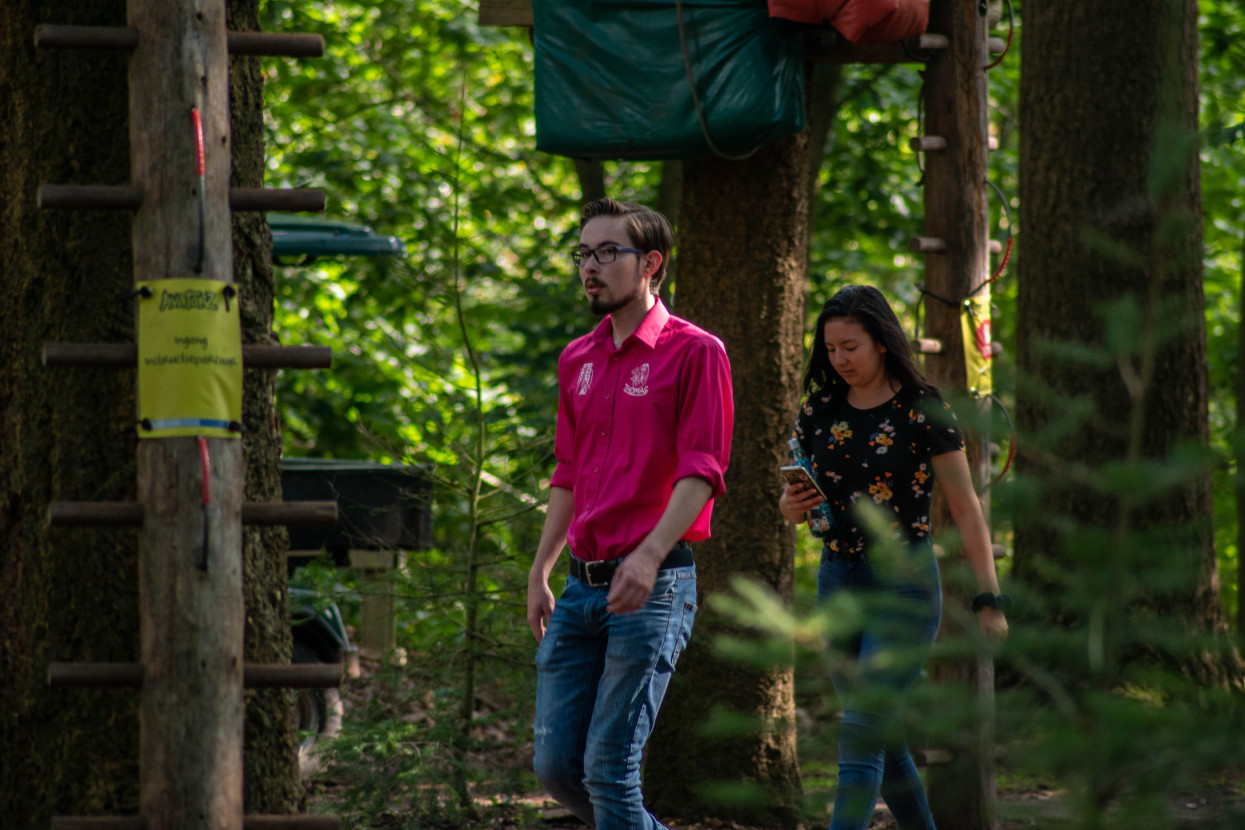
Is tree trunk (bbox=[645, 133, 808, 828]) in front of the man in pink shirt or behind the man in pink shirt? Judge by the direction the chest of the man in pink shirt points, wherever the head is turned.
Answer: behind

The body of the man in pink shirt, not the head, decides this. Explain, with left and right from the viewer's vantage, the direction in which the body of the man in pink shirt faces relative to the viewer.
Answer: facing the viewer and to the left of the viewer

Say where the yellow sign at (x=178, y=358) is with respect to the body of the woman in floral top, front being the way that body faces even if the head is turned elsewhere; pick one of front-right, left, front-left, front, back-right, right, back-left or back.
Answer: front

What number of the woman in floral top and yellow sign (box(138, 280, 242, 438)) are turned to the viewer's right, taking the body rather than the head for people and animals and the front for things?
0

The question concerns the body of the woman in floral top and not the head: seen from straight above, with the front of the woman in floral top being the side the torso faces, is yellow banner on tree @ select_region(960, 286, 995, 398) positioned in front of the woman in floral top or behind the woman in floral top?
behind

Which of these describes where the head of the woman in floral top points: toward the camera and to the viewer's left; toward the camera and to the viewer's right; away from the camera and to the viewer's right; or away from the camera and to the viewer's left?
toward the camera and to the viewer's left

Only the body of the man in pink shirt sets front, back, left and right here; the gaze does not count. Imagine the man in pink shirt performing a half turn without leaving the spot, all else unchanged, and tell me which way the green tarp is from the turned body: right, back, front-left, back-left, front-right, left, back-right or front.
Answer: front-left

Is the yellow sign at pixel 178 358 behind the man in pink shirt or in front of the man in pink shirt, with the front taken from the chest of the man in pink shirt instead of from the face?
in front

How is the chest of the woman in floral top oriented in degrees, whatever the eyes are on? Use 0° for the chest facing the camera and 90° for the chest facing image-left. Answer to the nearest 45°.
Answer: approximately 45°

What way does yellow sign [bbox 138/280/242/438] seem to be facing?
toward the camera

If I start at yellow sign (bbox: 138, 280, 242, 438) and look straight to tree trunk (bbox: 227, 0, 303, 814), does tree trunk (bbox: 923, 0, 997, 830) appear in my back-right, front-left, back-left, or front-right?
front-right
